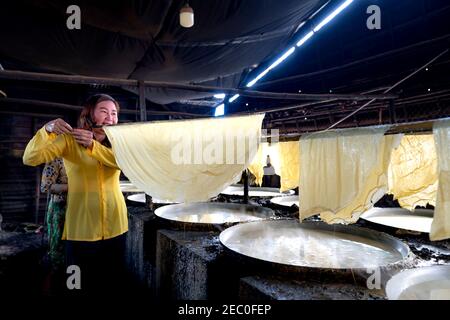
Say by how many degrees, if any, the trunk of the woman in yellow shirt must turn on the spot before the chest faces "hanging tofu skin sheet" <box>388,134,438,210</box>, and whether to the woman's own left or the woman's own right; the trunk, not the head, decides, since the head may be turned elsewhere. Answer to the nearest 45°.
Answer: approximately 45° to the woman's own left

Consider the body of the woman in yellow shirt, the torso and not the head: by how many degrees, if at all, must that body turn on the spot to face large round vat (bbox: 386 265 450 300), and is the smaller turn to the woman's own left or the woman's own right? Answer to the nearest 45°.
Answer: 0° — they already face it

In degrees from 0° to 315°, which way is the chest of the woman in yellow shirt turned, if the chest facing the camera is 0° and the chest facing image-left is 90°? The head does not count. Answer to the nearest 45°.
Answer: approximately 315°

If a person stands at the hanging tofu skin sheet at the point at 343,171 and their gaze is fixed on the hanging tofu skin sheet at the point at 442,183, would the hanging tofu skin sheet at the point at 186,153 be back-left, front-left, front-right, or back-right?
back-right

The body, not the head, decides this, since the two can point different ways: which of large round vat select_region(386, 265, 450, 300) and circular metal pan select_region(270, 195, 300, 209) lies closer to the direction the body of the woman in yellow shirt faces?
the large round vat

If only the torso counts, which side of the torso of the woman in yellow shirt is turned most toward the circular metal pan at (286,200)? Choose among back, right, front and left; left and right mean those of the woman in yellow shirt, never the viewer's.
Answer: left
